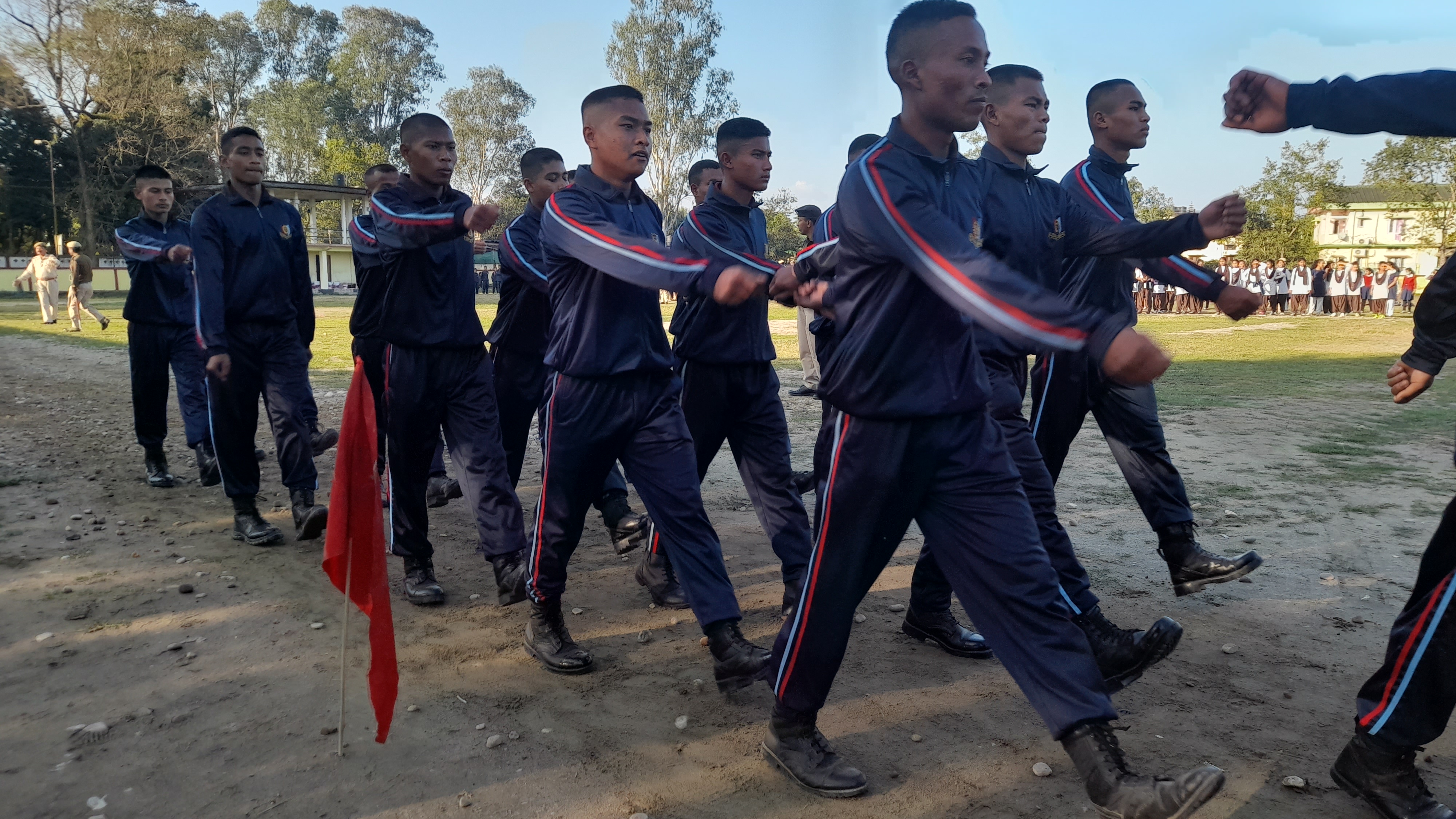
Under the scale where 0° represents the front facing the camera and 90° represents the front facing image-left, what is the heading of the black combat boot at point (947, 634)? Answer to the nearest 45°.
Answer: approximately 315°

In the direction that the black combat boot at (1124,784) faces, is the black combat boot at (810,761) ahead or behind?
behind

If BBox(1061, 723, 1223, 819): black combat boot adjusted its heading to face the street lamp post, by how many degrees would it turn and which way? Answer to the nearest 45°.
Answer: approximately 135° to its left

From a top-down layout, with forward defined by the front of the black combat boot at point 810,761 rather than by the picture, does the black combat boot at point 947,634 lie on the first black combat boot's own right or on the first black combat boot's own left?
on the first black combat boot's own left

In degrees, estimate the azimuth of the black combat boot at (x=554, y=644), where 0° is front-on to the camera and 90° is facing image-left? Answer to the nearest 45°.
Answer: approximately 315°

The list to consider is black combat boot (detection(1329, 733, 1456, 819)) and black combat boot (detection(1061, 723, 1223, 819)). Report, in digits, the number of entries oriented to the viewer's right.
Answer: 2

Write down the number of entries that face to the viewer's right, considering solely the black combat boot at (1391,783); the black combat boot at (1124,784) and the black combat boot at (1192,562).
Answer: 3

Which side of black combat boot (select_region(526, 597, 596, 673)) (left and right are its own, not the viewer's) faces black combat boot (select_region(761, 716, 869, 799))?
front

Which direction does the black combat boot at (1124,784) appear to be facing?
to the viewer's right

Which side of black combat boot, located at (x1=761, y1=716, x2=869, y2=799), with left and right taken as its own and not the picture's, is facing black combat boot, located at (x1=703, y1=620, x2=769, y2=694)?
back

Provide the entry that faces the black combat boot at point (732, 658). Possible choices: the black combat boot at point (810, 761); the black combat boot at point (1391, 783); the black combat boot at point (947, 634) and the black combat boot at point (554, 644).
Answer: the black combat boot at point (554, 644)

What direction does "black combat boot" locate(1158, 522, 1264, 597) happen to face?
to the viewer's right

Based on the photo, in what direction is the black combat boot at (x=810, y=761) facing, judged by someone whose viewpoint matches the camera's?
facing the viewer and to the right of the viewer

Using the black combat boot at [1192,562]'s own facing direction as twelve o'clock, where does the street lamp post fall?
The street lamp post is roughly at 7 o'clock from the black combat boot.

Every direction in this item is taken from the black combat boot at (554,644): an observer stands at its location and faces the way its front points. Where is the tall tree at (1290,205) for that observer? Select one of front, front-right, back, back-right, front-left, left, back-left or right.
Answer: left

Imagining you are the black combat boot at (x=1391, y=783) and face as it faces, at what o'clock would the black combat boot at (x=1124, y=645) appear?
the black combat boot at (x=1124, y=645) is roughly at 7 o'clock from the black combat boot at (x=1391, y=783).

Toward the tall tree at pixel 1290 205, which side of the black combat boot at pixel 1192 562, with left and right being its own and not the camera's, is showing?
left

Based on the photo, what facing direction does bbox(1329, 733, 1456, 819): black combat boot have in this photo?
to the viewer's right

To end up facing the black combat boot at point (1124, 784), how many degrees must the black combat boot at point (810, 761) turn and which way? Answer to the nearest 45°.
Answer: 0° — it already faces it
